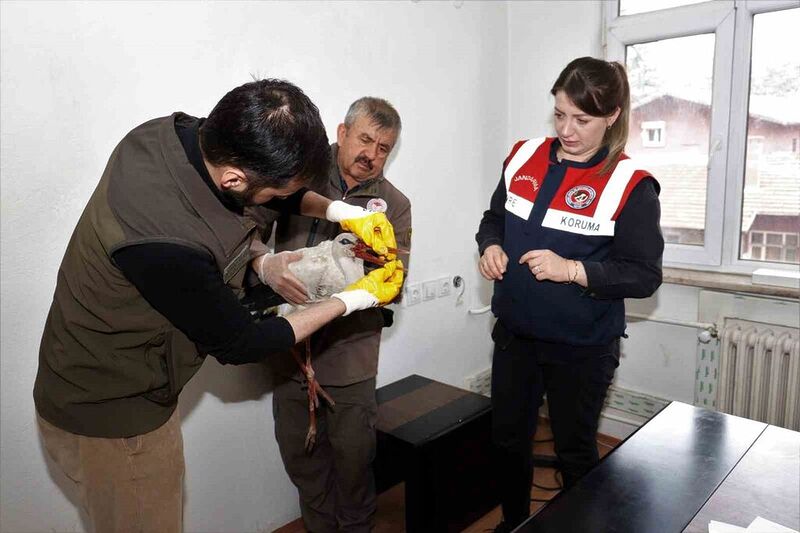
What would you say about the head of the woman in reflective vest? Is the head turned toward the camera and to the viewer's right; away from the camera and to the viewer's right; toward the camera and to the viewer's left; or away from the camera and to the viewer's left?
toward the camera and to the viewer's left

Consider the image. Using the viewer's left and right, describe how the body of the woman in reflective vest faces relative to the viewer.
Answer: facing the viewer and to the left of the viewer

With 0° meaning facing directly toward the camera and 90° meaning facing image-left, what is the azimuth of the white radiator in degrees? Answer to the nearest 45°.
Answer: approximately 45°

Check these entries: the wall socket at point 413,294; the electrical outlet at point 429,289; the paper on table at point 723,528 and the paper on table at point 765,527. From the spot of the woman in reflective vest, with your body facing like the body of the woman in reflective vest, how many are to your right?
2

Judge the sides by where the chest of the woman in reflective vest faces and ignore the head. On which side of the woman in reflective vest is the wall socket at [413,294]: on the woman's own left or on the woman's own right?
on the woman's own right

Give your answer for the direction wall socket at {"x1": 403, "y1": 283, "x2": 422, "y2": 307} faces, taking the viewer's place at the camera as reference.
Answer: facing the viewer and to the right of the viewer

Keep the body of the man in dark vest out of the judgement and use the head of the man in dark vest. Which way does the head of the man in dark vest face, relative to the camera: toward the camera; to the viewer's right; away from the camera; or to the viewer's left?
to the viewer's right

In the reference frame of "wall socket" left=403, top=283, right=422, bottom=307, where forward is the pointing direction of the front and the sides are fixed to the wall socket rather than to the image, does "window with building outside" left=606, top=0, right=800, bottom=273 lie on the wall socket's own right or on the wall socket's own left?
on the wall socket's own left

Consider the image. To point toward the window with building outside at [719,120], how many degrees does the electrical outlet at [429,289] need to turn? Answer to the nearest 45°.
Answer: approximately 45° to its left

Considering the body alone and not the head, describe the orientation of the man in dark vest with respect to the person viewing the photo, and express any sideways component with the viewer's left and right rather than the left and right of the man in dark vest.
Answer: facing to the right of the viewer

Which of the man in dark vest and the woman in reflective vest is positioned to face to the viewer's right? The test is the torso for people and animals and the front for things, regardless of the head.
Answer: the man in dark vest
